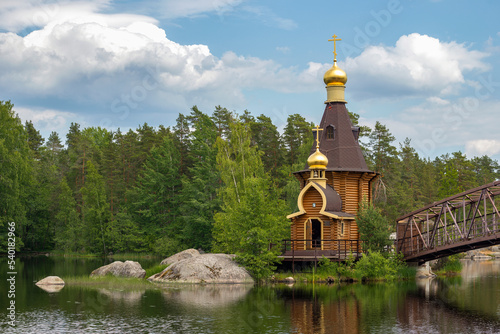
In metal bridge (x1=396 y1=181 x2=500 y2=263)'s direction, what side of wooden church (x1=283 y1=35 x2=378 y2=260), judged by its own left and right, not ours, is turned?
left

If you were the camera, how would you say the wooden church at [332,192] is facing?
facing the viewer and to the left of the viewer
